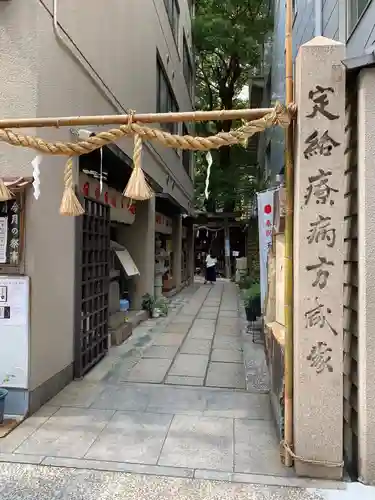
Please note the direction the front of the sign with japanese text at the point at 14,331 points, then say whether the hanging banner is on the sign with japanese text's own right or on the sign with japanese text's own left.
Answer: on the sign with japanese text's own left

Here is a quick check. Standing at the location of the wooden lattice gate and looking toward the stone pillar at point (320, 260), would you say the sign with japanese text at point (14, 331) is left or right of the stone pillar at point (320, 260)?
right

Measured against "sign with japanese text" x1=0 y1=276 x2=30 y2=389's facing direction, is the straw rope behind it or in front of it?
in front

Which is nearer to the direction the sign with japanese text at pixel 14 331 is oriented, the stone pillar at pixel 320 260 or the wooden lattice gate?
the stone pillar
